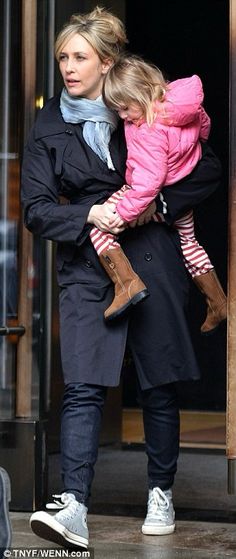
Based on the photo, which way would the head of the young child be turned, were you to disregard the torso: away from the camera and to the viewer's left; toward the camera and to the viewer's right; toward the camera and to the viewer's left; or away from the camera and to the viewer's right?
toward the camera and to the viewer's left

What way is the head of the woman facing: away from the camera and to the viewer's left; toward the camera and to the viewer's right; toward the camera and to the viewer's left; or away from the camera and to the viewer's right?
toward the camera and to the viewer's left

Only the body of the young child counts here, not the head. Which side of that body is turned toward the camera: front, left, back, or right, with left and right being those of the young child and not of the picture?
left
